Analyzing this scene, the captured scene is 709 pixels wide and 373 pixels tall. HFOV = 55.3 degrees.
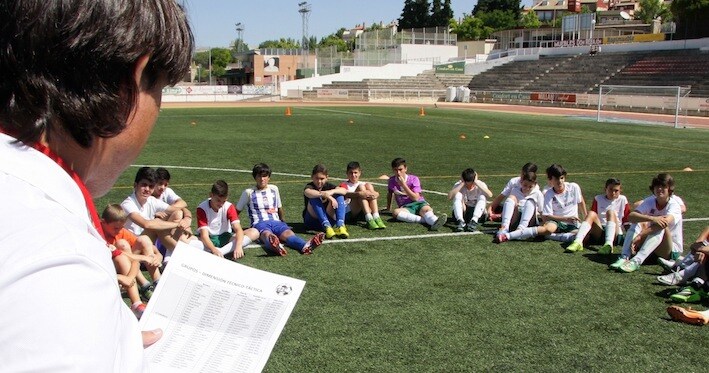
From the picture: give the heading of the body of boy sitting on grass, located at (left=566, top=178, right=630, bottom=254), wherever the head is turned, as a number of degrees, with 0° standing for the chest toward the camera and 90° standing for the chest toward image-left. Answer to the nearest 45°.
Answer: approximately 45°

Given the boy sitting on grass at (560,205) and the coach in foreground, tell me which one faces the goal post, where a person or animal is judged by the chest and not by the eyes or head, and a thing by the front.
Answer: the coach in foreground

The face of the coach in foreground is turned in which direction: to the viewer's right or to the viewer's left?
to the viewer's right

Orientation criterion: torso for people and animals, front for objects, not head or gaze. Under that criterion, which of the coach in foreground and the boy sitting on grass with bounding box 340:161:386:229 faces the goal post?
the coach in foreground

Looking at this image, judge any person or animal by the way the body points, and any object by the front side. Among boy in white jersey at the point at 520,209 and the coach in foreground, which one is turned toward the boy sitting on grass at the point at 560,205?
the coach in foreground

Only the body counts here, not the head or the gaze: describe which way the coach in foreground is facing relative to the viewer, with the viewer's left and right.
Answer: facing away from the viewer and to the right of the viewer

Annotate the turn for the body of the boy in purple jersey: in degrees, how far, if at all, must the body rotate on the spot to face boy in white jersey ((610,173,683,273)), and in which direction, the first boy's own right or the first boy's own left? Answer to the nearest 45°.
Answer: approximately 45° to the first boy's own left

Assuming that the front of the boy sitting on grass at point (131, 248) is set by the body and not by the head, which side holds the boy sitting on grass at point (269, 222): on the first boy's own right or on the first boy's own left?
on the first boy's own left

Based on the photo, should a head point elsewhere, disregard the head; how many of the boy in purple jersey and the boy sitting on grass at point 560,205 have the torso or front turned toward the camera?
2

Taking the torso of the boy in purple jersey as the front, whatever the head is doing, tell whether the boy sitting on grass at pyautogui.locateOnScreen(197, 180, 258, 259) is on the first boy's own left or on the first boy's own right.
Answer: on the first boy's own right

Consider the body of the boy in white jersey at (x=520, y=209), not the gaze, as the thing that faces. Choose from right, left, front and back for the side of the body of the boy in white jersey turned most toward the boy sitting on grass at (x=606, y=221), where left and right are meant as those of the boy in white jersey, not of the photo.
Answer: left
